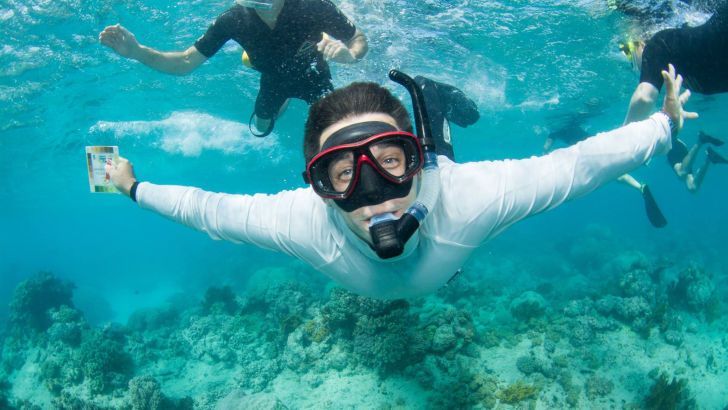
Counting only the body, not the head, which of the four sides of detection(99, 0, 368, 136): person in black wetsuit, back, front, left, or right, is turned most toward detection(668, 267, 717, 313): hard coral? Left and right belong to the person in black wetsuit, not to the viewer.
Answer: left

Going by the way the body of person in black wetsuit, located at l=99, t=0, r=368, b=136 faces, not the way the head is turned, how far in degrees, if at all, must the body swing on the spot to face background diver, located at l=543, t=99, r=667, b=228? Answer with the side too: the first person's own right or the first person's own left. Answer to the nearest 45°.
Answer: approximately 135° to the first person's own left

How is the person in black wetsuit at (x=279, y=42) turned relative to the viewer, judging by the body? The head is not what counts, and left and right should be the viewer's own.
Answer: facing the viewer

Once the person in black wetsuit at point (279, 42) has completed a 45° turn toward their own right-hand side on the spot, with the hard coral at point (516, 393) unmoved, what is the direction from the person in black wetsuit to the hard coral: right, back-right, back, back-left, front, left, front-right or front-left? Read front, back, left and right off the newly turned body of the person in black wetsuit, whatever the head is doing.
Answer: left
